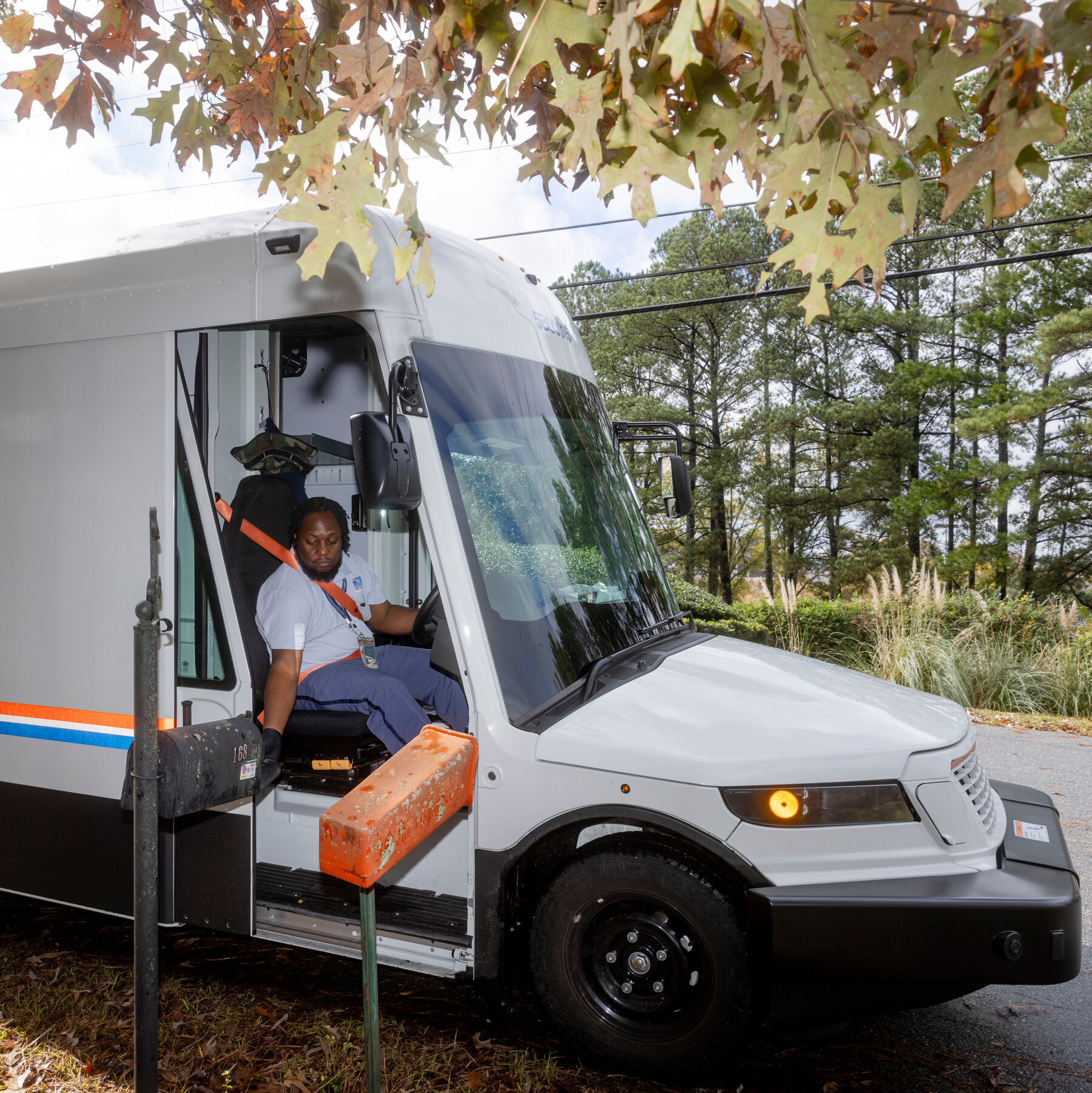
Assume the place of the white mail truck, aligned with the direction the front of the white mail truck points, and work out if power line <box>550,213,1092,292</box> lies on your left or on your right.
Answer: on your left
